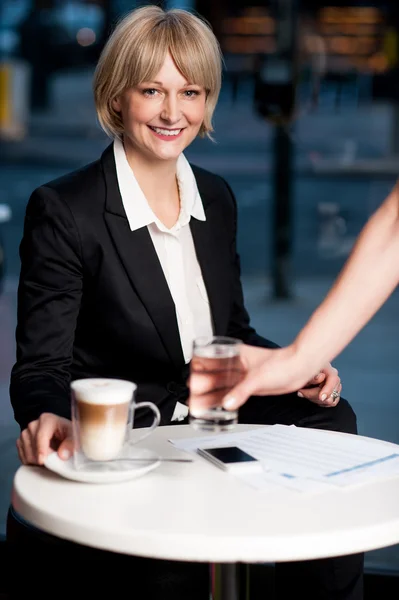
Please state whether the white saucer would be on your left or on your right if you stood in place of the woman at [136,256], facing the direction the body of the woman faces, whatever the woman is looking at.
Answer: on your right

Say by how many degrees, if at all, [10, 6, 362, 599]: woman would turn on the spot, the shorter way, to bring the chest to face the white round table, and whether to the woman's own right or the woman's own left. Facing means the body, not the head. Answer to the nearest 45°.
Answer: approximately 45° to the woman's own right

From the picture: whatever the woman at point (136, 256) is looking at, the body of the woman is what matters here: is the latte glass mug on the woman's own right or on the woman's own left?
on the woman's own right

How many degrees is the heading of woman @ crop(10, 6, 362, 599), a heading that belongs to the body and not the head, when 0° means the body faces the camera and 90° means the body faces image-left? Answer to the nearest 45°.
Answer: approximately 315°
